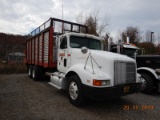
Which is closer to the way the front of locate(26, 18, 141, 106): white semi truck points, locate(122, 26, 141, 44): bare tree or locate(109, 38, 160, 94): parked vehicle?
the parked vehicle

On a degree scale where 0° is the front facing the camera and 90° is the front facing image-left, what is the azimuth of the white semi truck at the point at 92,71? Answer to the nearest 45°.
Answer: approximately 315°

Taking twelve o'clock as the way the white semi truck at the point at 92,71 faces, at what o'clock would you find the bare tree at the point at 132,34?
The bare tree is roughly at 8 o'clock from the white semi truck.

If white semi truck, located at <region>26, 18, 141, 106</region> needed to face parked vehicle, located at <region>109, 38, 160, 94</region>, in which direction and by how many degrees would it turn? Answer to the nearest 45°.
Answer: approximately 90° to its left
